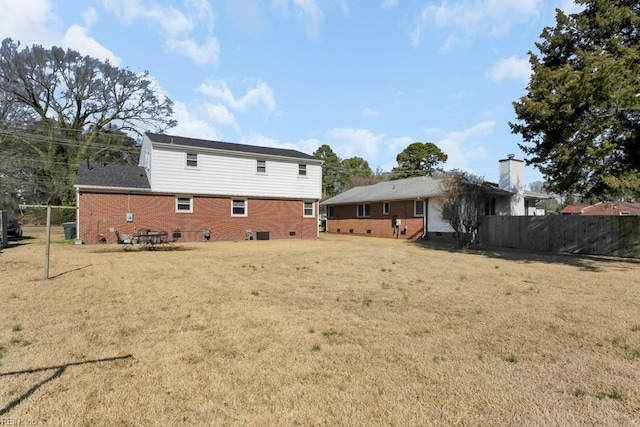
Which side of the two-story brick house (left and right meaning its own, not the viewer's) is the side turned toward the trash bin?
left

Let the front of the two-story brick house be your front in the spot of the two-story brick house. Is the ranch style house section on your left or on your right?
on your right

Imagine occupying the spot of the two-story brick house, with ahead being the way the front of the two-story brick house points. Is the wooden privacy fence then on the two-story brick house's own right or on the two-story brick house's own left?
on the two-story brick house's own right

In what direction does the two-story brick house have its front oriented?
away from the camera
